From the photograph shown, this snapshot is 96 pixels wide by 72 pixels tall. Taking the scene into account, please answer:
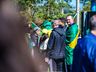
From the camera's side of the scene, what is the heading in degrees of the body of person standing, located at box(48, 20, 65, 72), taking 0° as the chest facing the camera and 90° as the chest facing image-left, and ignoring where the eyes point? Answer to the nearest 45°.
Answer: approximately 135°

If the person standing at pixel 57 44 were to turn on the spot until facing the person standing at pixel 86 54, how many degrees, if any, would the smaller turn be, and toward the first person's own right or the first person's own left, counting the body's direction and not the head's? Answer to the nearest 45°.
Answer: approximately 135° to the first person's own left

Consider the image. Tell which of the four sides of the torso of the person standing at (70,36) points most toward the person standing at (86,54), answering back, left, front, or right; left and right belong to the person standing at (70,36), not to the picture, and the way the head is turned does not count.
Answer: left
